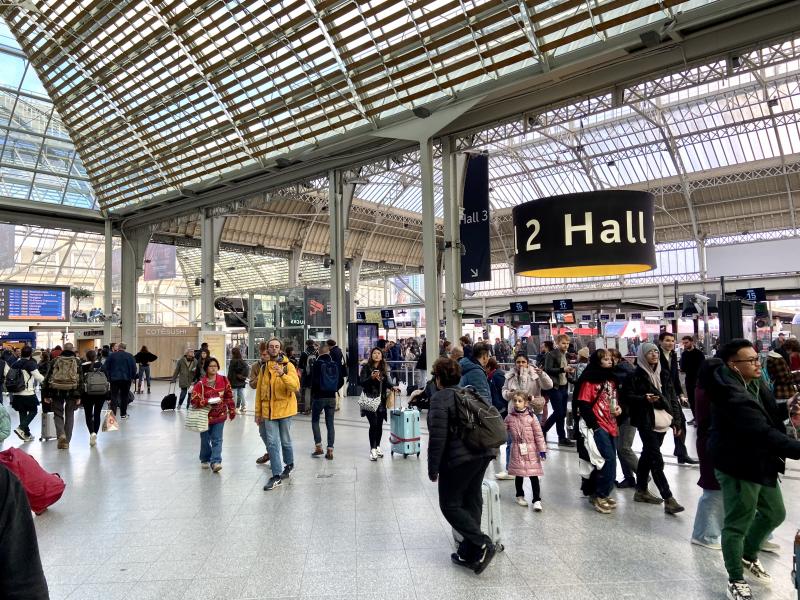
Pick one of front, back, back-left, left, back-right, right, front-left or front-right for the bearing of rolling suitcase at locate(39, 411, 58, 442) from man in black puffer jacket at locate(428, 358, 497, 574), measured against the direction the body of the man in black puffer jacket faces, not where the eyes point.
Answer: front

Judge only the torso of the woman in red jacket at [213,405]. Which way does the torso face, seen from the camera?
toward the camera

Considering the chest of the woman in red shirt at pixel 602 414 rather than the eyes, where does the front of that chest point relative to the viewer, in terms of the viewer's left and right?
facing the viewer and to the right of the viewer

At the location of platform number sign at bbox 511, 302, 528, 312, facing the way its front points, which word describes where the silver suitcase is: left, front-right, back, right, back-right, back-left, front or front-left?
front

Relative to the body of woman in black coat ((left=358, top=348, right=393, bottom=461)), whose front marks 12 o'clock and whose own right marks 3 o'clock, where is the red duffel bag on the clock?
The red duffel bag is roughly at 2 o'clock from the woman in black coat.

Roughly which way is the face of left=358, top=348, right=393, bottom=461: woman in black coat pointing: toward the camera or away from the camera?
toward the camera

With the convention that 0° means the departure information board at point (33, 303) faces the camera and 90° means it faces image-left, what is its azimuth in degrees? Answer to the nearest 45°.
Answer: approximately 0°

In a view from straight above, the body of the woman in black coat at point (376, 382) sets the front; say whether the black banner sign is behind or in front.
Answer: behind

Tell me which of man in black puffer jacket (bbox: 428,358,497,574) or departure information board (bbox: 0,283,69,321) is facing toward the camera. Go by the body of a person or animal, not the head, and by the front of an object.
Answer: the departure information board

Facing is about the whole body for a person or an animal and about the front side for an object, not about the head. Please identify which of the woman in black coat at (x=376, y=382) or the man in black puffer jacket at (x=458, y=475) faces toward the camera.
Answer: the woman in black coat

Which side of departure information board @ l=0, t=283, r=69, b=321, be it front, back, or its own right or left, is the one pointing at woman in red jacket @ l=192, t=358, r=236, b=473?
front

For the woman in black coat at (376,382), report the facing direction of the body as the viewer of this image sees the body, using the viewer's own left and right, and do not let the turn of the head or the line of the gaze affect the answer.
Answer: facing the viewer

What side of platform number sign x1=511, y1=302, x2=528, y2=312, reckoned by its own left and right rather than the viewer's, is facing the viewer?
front

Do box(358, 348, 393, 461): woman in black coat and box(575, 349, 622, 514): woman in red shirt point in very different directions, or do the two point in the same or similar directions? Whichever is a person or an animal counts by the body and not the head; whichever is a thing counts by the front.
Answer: same or similar directions

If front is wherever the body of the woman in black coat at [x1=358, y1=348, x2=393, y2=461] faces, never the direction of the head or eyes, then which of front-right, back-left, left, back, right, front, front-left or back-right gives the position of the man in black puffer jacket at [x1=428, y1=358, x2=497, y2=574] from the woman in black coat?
front
